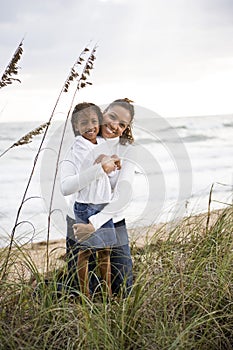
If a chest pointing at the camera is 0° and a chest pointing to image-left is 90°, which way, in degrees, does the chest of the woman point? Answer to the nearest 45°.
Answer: approximately 45°

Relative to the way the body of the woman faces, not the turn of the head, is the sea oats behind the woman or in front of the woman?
in front
